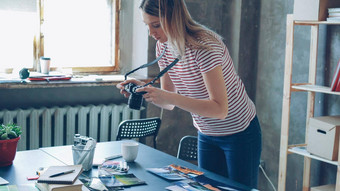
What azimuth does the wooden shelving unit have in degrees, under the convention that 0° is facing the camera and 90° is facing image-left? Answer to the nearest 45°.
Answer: approximately 45°

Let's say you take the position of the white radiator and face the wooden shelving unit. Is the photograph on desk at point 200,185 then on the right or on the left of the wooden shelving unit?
right

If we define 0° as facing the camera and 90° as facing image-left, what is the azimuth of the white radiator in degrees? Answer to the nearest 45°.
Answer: approximately 0°

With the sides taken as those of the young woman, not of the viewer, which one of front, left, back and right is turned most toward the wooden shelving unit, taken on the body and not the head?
back

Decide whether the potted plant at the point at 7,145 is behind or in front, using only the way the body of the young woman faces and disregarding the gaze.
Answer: in front

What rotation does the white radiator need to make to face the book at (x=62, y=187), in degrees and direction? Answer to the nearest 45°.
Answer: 0° — it already faces it

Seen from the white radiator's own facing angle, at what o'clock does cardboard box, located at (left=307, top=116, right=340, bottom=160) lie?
The cardboard box is roughly at 10 o'clock from the white radiator.

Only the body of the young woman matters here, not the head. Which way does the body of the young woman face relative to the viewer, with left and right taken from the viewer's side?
facing the viewer and to the left of the viewer

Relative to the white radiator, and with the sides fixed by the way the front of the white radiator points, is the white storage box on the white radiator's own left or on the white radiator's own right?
on the white radiator's own left

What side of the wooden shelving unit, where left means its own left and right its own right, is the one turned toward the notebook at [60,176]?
front

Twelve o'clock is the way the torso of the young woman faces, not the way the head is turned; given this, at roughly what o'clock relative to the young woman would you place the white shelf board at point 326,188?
The white shelf board is roughly at 6 o'clock from the young woman.
